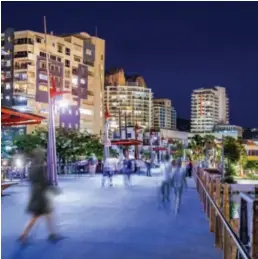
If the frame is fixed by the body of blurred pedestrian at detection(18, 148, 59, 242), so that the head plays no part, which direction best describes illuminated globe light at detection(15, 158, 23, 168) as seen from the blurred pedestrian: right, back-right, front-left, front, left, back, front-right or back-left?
left

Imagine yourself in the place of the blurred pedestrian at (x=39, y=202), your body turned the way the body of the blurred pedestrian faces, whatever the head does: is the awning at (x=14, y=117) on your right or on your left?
on your left
